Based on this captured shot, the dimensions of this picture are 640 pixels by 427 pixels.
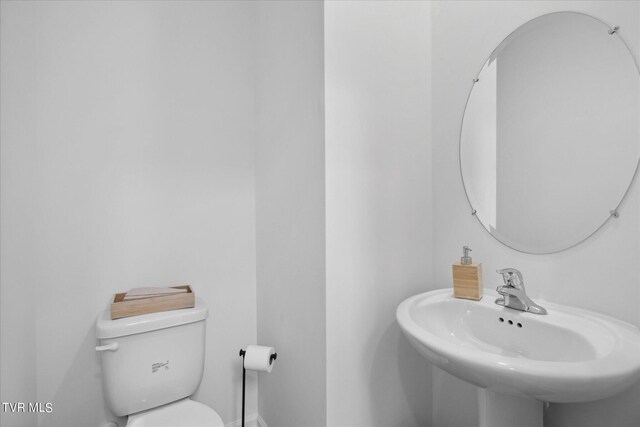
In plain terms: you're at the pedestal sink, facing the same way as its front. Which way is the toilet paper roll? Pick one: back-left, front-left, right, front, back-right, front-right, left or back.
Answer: front-right

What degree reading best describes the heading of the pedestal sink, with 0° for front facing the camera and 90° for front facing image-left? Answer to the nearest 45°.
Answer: approximately 45°

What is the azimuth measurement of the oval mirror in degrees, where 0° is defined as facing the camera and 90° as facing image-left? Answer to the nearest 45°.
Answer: approximately 45°

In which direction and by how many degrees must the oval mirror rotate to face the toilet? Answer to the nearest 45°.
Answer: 0° — it already faces it
